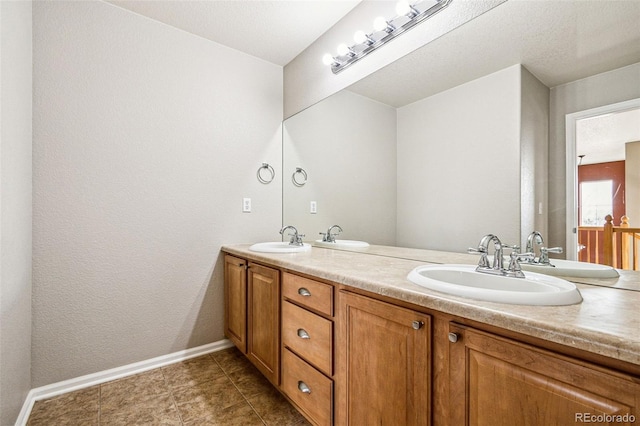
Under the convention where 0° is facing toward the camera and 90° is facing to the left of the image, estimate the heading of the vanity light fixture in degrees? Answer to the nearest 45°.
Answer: approximately 45°

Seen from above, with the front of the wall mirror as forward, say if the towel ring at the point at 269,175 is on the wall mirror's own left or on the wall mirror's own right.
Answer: on the wall mirror's own right

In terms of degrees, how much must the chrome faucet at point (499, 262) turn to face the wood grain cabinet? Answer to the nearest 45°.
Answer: approximately 45° to its right

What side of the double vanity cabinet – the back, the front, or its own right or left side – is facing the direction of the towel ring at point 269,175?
right

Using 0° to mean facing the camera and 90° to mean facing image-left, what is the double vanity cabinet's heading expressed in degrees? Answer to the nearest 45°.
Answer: approximately 45°
